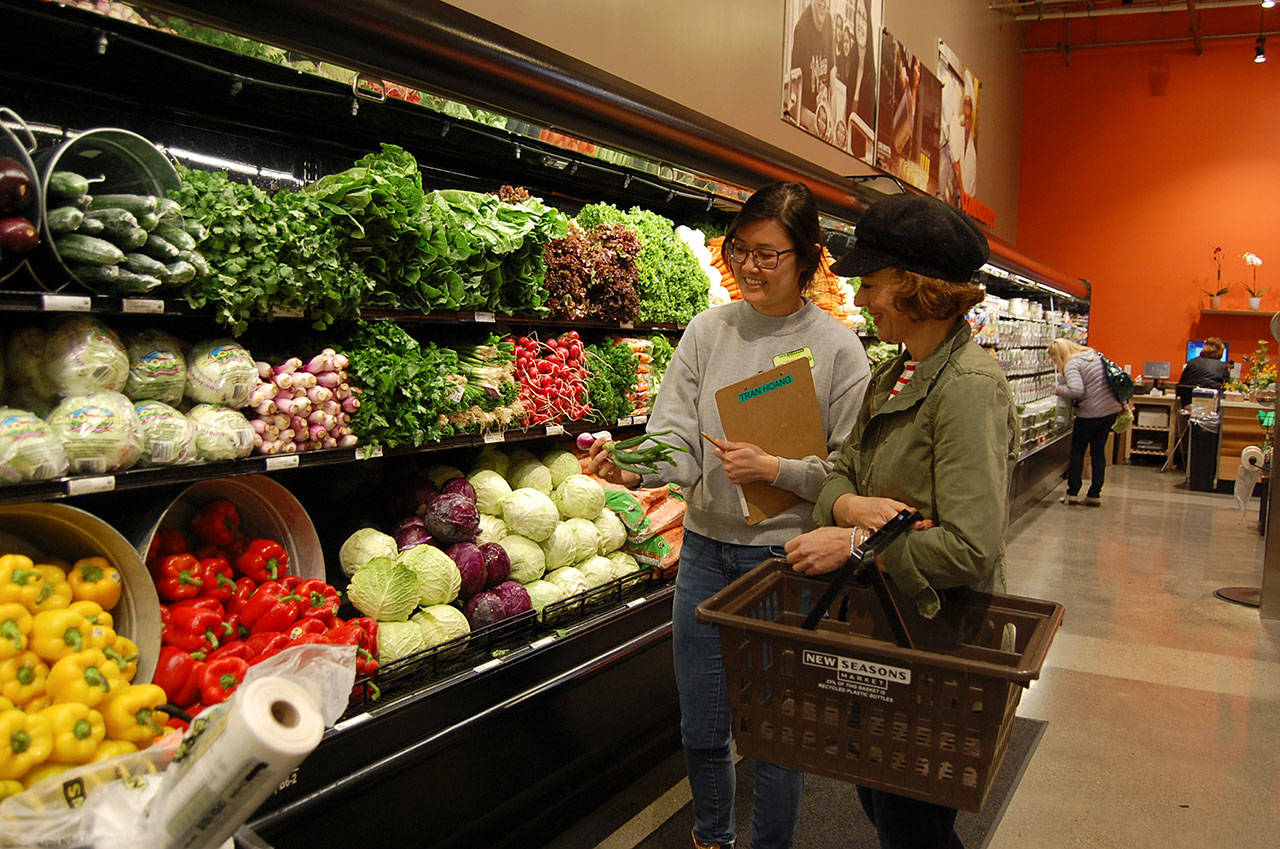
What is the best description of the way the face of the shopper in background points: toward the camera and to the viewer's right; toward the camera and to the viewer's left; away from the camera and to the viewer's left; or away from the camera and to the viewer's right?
away from the camera and to the viewer's left

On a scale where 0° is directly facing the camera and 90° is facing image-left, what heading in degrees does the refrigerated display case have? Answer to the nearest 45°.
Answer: approximately 315°

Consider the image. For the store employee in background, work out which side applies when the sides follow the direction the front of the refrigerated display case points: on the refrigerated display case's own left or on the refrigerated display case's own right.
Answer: on the refrigerated display case's own left

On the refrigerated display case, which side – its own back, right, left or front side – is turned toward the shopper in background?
left
